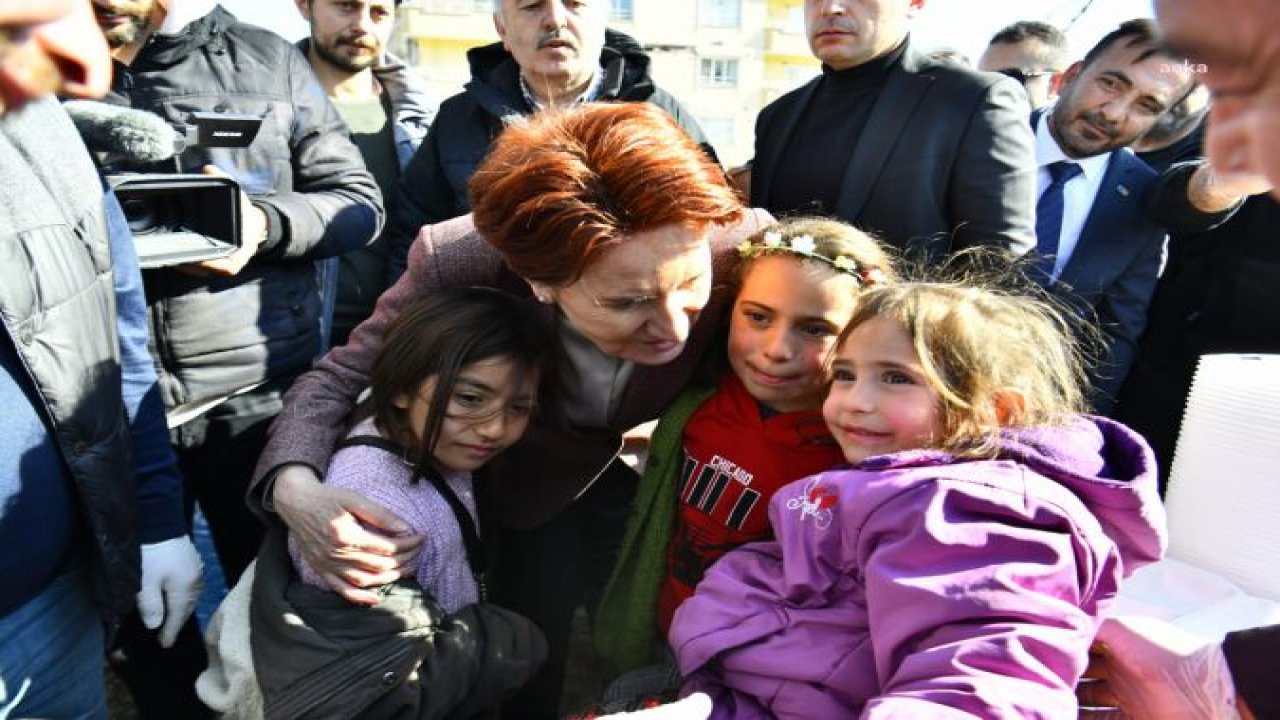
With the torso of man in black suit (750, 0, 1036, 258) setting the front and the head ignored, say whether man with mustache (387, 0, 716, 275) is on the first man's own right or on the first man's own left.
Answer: on the first man's own right

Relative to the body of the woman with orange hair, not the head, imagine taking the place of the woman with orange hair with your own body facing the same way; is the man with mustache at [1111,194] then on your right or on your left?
on your left

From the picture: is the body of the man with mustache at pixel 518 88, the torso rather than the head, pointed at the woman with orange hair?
yes

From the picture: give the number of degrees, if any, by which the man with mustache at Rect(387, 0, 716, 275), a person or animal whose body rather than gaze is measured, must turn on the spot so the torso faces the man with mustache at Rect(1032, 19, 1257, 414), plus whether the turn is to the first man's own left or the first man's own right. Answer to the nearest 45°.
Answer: approximately 90° to the first man's own left

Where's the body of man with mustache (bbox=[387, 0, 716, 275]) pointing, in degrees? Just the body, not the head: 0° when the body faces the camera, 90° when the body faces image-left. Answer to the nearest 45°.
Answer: approximately 0°

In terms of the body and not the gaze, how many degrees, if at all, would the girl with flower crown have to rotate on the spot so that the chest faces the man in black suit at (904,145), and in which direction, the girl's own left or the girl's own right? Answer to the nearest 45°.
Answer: approximately 135° to the girl's own left

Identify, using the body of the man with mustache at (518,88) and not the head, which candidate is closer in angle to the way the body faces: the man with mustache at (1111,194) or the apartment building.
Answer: the man with mustache

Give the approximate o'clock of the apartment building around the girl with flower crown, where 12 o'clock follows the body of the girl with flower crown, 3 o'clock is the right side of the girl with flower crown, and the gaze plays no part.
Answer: The apartment building is roughly at 6 o'clock from the girl with flower crown.

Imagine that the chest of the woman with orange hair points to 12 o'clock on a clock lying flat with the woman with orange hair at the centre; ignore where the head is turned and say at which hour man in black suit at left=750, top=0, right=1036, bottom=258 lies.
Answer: The man in black suit is roughly at 8 o'clock from the woman with orange hair.
